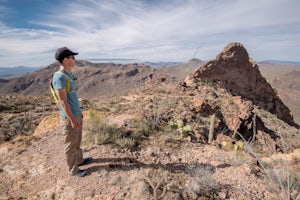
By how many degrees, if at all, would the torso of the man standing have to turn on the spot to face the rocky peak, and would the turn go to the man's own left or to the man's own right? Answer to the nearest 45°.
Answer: approximately 45° to the man's own left

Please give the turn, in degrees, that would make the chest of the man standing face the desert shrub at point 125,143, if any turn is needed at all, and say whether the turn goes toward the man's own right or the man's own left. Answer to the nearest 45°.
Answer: approximately 45° to the man's own left

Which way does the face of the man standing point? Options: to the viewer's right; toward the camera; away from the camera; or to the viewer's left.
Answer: to the viewer's right

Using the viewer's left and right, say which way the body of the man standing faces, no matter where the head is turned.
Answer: facing to the right of the viewer

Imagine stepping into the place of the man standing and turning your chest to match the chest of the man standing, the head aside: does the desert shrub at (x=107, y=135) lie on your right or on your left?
on your left

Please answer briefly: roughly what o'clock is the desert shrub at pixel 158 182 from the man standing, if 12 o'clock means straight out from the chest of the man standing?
The desert shrub is roughly at 1 o'clock from the man standing.

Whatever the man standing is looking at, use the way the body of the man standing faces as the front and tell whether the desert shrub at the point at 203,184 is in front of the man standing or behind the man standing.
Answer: in front
